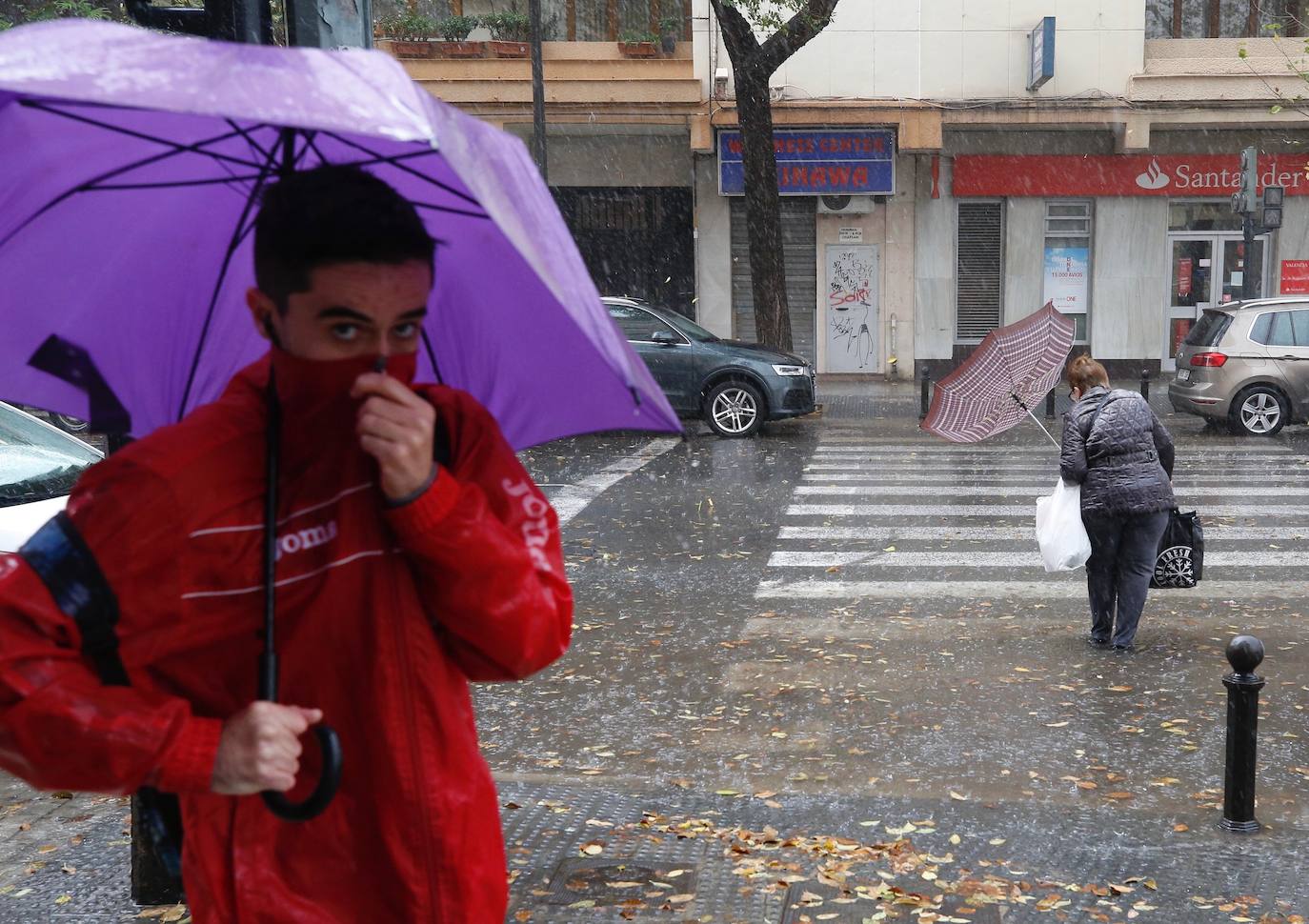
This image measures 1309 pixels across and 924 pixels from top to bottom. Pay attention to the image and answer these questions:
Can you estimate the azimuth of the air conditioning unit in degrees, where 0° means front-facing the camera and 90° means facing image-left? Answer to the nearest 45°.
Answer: approximately 0°

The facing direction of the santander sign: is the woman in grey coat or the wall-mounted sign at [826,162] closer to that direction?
the woman in grey coat

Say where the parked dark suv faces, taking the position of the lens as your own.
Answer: facing to the right of the viewer

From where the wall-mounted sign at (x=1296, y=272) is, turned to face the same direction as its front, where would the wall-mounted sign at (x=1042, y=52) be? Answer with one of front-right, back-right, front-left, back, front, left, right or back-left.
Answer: front-right

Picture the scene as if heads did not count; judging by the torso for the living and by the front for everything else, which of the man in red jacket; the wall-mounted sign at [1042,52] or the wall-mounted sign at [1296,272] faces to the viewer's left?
the wall-mounted sign at [1042,52]

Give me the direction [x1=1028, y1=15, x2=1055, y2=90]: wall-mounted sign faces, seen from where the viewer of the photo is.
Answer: facing to the left of the viewer

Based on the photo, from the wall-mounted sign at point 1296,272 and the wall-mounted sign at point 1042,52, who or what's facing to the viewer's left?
the wall-mounted sign at point 1042,52

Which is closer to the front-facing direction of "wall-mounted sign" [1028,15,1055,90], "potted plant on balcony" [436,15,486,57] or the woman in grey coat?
the potted plant on balcony

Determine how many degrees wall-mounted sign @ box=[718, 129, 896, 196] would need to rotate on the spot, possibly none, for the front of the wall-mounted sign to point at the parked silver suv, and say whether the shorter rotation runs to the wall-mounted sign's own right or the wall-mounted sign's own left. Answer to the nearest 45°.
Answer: approximately 45° to the wall-mounted sign's own left

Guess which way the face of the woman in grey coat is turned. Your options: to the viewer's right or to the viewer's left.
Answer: to the viewer's left

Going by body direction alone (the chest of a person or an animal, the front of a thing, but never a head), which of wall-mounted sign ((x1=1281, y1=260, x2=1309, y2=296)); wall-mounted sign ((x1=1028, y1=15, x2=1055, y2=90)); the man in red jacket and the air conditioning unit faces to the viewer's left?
wall-mounted sign ((x1=1028, y1=15, x2=1055, y2=90))
